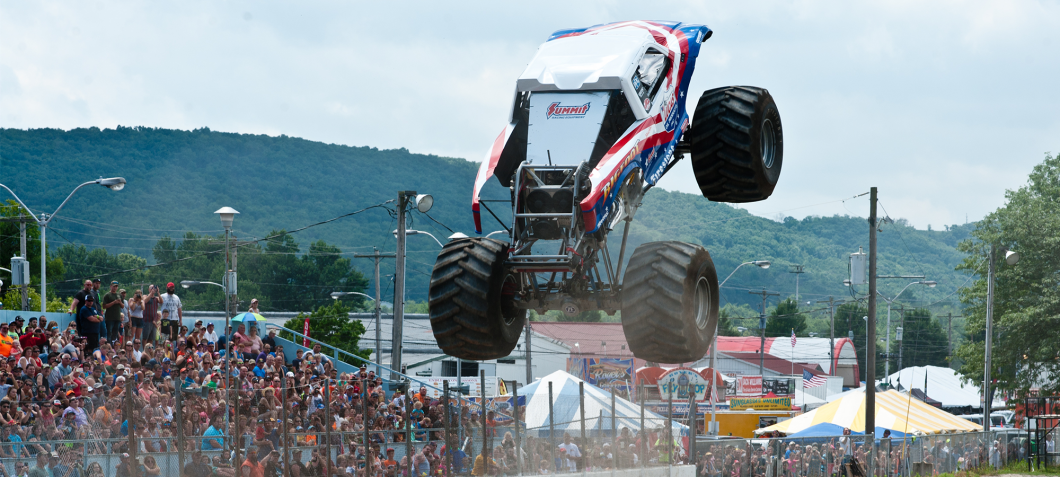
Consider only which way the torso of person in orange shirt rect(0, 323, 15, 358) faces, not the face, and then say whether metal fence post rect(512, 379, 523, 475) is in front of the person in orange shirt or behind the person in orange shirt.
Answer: in front

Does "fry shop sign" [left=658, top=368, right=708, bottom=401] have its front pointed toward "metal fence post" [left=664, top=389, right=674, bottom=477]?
yes

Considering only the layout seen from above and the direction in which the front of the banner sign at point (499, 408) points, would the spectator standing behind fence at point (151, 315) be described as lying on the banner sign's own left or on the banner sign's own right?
on the banner sign's own right

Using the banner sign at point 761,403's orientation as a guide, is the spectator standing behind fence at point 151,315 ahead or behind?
ahead

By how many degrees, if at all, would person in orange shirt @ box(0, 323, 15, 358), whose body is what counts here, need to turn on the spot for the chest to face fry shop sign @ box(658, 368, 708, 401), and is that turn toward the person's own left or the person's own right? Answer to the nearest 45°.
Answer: approximately 90° to the person's own left
